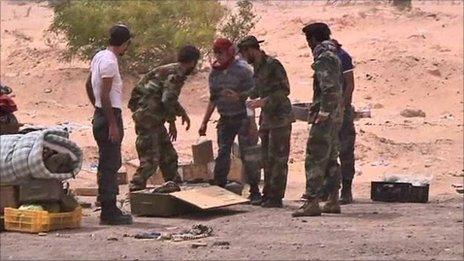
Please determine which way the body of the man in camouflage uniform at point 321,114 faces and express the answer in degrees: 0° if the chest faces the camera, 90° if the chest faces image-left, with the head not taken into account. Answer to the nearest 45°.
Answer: approximately 90°

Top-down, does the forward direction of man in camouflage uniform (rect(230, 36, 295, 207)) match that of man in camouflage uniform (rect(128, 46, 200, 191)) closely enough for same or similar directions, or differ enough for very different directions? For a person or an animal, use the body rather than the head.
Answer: very different directions

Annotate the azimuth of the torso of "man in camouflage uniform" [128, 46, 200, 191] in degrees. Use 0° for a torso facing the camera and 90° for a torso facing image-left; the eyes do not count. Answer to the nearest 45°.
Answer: approximately 270°

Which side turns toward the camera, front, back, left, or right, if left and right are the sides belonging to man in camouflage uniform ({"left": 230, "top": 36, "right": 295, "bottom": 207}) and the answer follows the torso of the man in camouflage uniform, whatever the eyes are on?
left

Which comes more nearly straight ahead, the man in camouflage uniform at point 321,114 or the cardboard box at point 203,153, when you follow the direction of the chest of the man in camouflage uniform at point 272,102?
the cardboard box

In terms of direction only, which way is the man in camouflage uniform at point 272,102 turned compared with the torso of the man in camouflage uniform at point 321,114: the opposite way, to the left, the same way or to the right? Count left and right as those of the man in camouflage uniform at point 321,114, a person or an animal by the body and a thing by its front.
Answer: the same way

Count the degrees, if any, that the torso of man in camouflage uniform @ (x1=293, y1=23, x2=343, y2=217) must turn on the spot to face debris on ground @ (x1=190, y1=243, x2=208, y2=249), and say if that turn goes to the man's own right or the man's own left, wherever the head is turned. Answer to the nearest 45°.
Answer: approximately 45° to the man's own left

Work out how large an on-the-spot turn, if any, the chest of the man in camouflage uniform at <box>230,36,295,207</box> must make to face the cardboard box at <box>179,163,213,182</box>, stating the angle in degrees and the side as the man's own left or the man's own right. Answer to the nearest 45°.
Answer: approximately 45° to the man's own right

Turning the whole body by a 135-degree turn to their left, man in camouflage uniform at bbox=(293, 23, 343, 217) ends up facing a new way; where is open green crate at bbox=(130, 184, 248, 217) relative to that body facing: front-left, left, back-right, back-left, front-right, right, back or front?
back-right

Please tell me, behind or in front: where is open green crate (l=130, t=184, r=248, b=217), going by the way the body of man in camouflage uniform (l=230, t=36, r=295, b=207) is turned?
in front

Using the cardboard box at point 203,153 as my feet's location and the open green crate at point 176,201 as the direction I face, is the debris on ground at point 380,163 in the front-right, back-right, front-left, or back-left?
back-left
